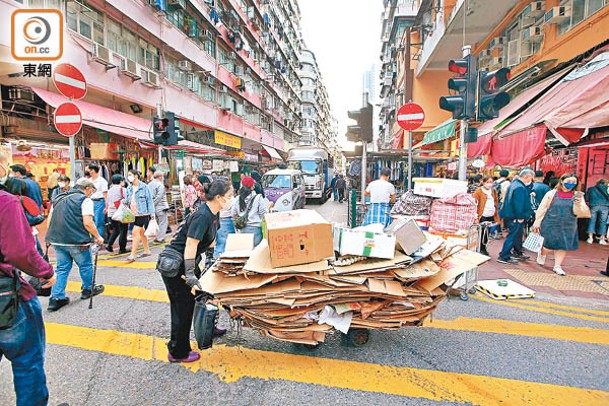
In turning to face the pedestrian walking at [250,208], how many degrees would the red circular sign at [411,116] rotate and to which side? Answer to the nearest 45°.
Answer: approximately 45° to its right

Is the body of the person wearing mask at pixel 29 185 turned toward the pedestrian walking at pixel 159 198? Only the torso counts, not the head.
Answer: no

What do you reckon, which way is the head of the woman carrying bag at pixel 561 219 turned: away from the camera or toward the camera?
toward the camera

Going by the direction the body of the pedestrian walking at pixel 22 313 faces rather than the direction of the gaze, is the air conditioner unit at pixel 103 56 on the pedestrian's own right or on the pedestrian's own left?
on the pedestrian's own left

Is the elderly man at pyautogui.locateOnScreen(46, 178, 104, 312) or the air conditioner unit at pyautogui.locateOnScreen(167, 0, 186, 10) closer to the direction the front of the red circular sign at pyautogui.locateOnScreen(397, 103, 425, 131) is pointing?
the elderly man

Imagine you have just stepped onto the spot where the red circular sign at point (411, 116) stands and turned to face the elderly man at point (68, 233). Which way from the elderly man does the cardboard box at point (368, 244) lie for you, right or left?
left

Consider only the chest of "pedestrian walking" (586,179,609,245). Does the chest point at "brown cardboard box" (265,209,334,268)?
no

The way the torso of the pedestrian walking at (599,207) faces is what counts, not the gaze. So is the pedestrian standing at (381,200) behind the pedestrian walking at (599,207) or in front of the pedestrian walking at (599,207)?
behind

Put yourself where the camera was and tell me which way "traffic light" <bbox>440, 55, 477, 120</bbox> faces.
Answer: facing the viewer and to the left of the viewer

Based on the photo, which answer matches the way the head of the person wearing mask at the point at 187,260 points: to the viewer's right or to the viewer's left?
to the viewer's right

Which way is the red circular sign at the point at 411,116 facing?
toward the camera

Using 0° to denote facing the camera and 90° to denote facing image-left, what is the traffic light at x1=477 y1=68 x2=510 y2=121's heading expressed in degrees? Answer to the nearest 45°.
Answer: approximately 315°

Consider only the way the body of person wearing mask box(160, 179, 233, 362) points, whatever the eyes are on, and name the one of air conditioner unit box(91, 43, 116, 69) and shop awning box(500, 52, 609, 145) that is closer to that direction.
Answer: the shop awning

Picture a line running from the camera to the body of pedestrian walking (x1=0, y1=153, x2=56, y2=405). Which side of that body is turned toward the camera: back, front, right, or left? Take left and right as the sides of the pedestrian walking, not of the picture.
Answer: right

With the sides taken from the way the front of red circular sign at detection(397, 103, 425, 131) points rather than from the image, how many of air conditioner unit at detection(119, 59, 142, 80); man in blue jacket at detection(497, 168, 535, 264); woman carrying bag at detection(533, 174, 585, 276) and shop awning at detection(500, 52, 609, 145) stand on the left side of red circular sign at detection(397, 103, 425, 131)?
3

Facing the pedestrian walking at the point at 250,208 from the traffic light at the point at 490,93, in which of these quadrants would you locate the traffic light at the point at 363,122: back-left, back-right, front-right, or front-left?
front-right
